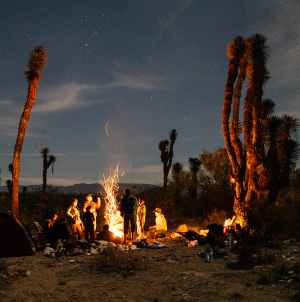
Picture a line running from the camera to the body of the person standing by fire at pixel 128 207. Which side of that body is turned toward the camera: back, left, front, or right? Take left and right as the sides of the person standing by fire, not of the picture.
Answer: back

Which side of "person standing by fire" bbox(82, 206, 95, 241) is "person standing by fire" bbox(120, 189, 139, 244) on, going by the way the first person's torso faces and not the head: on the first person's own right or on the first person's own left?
on the first person's own right

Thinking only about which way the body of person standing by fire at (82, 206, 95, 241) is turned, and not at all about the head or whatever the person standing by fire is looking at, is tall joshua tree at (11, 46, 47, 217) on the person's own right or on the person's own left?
on the person's own left

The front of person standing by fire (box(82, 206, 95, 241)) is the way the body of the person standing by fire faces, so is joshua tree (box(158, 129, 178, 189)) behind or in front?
in front

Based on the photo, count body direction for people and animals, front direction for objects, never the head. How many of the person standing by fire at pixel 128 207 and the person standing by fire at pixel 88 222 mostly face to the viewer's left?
0

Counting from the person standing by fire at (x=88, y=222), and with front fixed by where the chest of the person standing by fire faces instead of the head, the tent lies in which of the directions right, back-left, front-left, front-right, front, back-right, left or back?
back

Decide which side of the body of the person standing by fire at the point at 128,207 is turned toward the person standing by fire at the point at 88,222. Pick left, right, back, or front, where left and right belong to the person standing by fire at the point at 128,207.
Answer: left

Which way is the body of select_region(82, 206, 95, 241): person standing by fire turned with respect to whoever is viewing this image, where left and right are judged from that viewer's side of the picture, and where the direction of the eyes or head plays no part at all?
facing away from the viewer and to the right of the viewer
